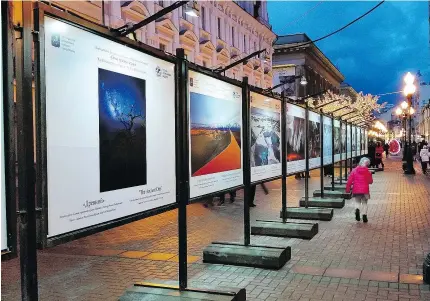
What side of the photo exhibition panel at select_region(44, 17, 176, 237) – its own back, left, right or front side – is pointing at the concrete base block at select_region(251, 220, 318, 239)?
left

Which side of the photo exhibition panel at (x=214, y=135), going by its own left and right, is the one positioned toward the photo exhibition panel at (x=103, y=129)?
right

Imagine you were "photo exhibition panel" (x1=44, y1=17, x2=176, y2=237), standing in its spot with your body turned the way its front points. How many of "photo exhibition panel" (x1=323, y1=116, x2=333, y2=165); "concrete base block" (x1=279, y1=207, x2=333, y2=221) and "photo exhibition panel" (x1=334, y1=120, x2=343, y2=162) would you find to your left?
3

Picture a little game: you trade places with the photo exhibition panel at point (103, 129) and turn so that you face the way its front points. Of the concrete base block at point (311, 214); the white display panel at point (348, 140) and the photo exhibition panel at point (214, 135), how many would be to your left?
3

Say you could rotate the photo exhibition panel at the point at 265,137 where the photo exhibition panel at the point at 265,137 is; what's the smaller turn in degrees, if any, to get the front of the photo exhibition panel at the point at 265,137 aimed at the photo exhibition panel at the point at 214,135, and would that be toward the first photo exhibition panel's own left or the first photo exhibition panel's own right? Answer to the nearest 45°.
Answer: approximately 45° to the first photo exhibition panel's own right

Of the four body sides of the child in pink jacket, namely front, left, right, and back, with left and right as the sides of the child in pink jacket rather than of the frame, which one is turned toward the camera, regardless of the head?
back
